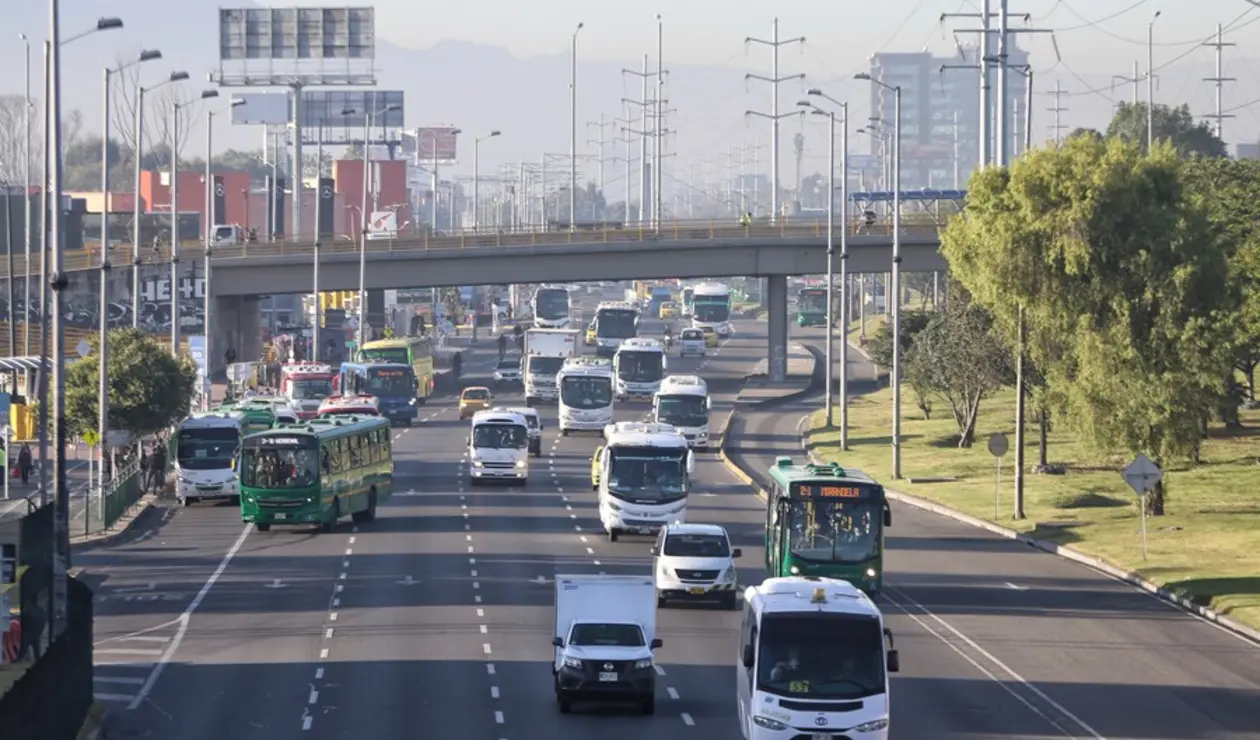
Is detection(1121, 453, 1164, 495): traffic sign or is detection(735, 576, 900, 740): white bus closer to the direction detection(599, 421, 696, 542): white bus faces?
the white bus

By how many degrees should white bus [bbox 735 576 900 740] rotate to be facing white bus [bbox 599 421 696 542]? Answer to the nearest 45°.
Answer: approximately 180°

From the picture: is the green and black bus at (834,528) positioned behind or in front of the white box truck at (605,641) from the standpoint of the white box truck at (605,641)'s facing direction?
behind

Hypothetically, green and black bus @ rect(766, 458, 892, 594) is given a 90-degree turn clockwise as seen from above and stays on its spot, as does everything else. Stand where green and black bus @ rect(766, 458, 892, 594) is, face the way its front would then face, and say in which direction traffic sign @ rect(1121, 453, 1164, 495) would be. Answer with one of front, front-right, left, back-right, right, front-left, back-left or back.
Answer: back-right

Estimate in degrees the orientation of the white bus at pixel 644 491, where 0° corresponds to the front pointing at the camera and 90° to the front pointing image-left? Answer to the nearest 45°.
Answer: approximately 0°

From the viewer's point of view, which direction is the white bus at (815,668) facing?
toward the camera

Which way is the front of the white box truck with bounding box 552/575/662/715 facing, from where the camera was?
facing the viewer

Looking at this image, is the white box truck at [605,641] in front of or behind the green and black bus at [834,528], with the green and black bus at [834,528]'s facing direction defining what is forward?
in front

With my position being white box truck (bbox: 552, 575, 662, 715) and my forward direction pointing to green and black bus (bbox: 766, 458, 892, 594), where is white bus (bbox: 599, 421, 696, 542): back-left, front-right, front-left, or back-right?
front-left

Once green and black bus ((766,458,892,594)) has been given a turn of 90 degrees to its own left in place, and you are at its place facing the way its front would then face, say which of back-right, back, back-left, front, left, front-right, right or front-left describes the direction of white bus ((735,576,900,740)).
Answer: right

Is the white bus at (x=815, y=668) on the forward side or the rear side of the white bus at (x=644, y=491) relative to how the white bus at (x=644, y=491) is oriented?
on the forward side

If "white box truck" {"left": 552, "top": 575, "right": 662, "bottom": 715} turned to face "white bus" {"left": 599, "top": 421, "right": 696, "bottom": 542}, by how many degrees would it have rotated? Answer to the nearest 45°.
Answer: approximately 180°
